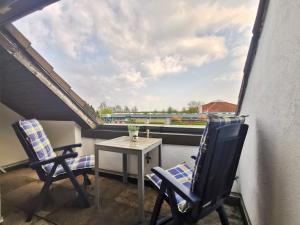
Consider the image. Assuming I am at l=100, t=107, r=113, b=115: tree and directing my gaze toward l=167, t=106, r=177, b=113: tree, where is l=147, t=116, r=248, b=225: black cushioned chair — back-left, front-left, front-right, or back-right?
front-right

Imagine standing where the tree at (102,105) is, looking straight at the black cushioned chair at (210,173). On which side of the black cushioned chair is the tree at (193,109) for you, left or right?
left

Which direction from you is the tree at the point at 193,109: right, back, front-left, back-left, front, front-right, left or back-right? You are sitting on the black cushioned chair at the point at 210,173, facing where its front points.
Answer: front-right

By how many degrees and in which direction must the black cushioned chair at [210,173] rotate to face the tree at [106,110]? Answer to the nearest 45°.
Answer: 0° — it already faces it

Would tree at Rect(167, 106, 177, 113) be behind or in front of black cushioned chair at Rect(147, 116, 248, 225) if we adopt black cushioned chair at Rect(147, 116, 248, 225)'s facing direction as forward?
in front

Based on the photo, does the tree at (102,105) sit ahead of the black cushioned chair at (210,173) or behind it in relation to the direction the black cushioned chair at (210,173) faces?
ahead

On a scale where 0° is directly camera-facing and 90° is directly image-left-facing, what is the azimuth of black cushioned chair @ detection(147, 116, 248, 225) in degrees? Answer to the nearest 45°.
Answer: approximately 135°

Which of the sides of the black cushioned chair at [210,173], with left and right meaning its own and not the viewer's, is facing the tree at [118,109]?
front
